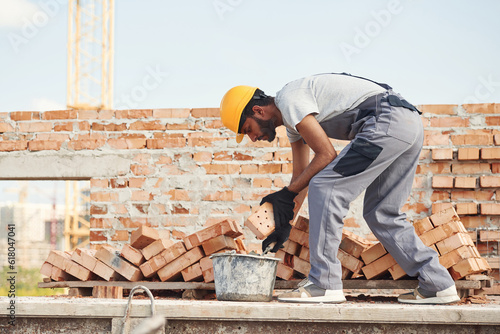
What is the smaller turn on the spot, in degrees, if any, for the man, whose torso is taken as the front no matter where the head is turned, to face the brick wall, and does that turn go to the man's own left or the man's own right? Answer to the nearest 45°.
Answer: approximately 45° to the man's own right

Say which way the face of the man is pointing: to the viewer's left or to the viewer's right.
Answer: to the viewer's left

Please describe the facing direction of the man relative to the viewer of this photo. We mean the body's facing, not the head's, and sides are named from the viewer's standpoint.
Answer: facing to the left of the viewer
